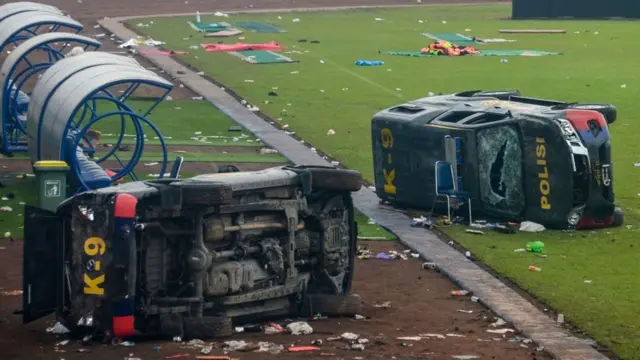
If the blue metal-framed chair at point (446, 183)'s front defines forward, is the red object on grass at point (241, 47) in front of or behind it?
behind

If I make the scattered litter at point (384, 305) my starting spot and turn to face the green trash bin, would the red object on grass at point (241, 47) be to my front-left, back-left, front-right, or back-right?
front-right

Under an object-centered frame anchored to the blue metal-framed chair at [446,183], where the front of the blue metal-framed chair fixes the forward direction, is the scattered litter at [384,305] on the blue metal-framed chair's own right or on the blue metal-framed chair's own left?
on the blue metal-framed chair's own right

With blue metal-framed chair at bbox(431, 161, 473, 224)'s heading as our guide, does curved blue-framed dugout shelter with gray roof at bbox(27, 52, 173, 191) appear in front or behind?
behind

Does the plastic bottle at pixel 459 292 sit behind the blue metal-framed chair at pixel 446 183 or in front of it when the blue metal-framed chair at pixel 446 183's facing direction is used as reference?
in front

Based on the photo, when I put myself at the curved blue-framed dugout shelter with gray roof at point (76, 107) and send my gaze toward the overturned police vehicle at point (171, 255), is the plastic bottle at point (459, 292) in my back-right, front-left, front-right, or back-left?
front-left

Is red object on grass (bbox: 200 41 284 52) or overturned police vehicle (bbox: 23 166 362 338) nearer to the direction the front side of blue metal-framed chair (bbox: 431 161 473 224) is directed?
the overturned police vehicle

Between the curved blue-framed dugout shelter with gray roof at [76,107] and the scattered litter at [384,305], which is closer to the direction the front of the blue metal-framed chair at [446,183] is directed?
the scattered litter

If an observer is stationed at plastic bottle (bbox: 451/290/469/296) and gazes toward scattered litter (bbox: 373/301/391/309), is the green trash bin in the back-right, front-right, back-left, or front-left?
front-right

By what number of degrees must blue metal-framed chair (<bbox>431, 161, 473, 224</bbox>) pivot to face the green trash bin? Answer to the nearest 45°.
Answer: approximately 135° to its right

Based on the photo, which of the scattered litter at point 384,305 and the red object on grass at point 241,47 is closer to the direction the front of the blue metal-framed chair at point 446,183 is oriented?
the scattered litter

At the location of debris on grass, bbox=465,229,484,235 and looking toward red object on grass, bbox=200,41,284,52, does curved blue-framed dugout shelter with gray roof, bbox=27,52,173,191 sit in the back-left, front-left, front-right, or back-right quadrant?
front-left
